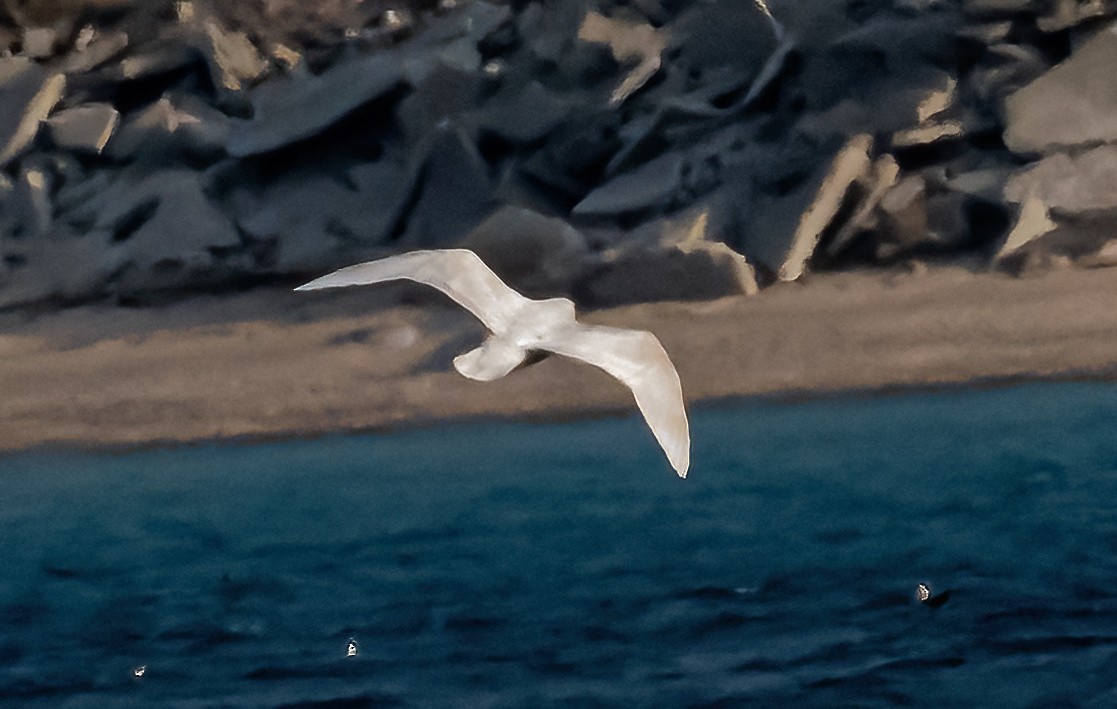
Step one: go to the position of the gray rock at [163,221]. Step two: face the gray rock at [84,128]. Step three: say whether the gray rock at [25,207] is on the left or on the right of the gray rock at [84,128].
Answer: left

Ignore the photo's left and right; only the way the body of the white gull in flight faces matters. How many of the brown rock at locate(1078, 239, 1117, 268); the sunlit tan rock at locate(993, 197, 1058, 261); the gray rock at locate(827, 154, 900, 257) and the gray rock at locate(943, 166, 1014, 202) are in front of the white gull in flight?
4

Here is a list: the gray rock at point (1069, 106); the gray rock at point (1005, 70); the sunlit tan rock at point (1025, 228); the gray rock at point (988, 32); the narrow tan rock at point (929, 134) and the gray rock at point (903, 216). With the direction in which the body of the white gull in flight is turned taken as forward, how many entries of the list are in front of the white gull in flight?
6

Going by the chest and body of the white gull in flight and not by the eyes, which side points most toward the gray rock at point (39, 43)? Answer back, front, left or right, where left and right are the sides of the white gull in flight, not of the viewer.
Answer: left

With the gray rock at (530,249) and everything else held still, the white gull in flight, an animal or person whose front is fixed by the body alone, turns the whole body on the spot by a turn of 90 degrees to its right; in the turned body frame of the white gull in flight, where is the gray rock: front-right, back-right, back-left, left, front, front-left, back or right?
back-left

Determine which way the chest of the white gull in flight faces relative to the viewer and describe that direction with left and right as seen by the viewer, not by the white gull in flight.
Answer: facing away from the viewer and to the right of the viewer

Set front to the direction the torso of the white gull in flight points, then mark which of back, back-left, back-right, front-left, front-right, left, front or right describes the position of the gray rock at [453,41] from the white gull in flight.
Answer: front-left

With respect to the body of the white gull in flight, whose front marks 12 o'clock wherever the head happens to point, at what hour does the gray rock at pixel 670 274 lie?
The gray rock is roughly at 11 o'clock from the white gull in flight.
